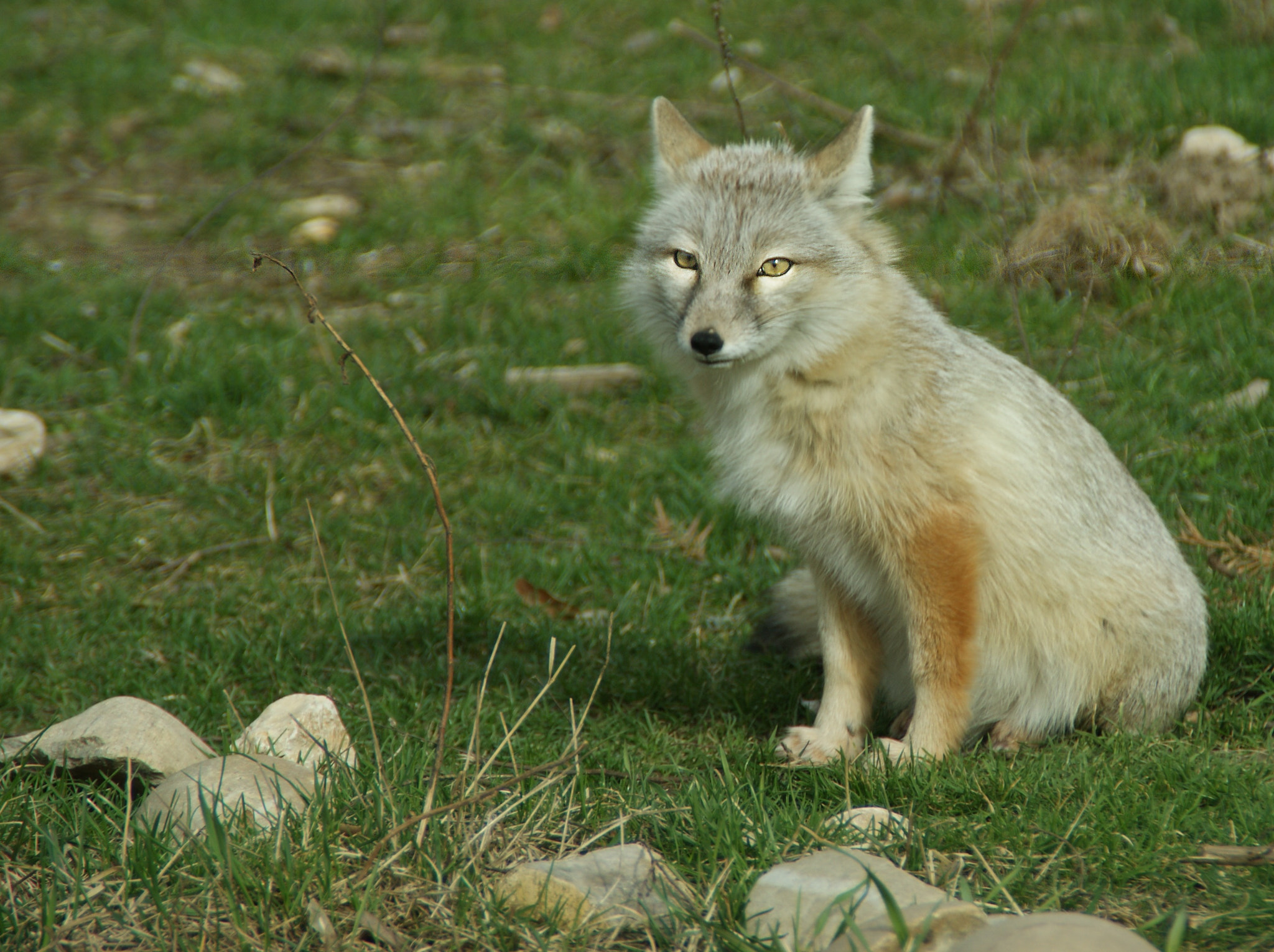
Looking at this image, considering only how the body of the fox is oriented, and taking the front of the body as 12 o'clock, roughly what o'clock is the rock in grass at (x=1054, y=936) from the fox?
The rock in grass is roughly at 10 o'clock from the fox.

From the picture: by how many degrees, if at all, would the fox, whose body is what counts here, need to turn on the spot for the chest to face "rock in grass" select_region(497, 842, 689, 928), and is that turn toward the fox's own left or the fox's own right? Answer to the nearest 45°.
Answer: approximately 45° to the fox's own left

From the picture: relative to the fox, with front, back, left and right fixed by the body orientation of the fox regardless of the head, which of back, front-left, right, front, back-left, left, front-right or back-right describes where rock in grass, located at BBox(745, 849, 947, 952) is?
front-left

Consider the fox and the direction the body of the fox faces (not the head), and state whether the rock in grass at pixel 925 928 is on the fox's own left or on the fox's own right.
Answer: on the fox's own left

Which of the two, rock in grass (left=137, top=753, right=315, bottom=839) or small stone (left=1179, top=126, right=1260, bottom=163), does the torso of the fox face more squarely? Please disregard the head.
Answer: the rock in grass

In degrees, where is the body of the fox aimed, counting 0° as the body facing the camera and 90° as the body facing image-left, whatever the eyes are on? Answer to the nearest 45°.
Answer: approximately 45°

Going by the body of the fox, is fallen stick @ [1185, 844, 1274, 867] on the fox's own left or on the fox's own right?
on the fox's own left

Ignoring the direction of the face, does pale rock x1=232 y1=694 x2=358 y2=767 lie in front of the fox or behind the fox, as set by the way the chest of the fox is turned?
in front

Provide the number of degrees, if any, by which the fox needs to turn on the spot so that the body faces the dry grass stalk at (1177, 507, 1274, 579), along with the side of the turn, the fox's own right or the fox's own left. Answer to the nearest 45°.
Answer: approximately 180°

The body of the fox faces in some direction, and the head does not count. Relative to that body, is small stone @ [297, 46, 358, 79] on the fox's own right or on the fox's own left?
on the fox's own right

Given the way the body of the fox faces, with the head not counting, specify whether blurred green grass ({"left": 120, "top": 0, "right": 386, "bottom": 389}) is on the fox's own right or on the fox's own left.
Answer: on the fox's own right

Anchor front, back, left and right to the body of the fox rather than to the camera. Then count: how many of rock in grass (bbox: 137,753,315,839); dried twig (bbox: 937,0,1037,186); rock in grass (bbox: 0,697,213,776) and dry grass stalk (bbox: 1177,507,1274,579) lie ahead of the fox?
2
